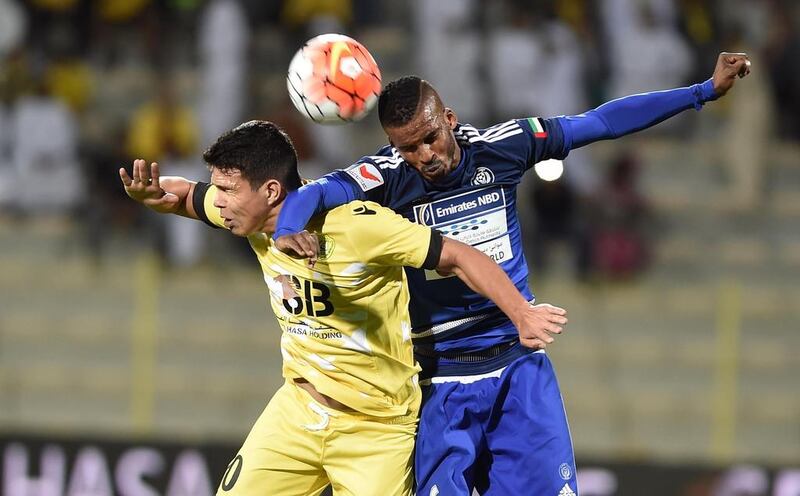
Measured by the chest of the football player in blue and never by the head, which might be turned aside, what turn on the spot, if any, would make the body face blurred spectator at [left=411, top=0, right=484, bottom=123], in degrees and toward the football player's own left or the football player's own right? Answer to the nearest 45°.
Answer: approximately 180°

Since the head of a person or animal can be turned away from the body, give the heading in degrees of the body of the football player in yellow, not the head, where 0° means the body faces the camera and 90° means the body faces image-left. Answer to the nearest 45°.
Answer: approximately 45°

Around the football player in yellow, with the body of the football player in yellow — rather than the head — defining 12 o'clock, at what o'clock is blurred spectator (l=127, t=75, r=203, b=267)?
The blurred spectator is roughly at 4 o'clock from the football player in yellow.

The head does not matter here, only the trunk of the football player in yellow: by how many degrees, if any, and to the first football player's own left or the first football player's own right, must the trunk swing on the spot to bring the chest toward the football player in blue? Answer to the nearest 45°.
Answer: approximately 135° to the first football player's own left

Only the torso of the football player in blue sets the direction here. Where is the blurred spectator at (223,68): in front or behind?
behind

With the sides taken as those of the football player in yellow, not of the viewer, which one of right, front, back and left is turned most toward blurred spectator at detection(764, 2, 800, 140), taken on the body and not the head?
back

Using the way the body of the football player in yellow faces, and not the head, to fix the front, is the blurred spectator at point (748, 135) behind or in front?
behind

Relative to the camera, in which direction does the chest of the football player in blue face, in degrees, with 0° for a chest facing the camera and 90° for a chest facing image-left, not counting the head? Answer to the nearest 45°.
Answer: approximately 0°
